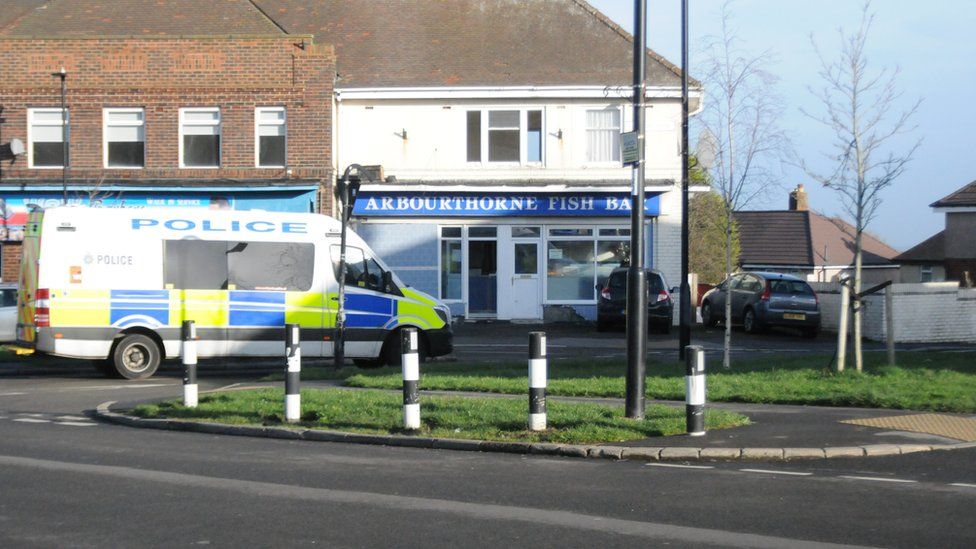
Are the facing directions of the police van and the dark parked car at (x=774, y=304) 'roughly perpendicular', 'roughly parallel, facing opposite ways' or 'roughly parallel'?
roughly perpendicular

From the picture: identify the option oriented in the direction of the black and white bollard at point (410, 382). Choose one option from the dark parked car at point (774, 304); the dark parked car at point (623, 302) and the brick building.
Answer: the brick building

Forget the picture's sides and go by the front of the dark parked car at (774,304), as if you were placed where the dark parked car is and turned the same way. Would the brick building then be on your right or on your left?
on your left

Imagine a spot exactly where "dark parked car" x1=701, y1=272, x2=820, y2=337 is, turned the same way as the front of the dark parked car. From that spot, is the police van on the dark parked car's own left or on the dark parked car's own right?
on the dark parked car's own left

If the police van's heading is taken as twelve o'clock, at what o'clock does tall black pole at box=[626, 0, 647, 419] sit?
The tall black pole is roughly at 2 o'clock from the police van.

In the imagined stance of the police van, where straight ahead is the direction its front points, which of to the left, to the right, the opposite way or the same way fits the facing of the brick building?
to the right

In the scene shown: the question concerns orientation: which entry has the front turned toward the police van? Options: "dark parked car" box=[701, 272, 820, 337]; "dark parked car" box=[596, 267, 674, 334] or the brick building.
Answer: the brick building

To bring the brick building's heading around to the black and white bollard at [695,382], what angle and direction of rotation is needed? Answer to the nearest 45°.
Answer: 0° — it already faces it

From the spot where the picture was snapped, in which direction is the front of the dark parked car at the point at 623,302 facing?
facing away from the viewer

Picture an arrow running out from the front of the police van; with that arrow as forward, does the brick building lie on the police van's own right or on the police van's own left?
on the police van's own left

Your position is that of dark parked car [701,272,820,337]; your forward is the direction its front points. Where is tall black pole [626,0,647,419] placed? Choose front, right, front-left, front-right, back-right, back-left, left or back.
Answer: back-left

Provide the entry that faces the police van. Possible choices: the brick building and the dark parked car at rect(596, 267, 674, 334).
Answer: the brick building

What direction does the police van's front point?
to the viewer's right

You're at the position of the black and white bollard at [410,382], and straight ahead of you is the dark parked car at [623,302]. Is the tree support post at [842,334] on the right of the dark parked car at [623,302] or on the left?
right
